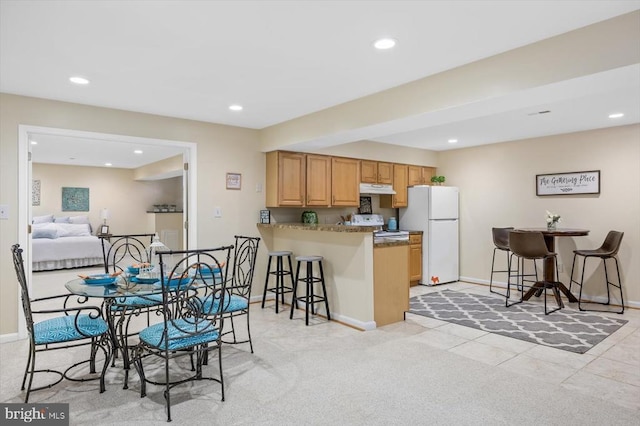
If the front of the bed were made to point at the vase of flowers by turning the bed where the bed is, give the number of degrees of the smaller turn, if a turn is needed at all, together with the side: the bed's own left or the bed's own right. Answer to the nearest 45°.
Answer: approximately 45° to the bed's own left

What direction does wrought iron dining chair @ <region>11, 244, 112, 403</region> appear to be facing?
to the viewer's right

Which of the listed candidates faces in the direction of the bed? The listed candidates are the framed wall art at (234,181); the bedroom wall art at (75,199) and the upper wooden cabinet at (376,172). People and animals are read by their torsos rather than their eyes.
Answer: the bedroom wall art

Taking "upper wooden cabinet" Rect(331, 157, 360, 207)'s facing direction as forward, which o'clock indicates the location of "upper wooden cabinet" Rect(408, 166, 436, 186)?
"upper wooden cabinet" Rect(408, 166, 436, 186) is roughly at 9 o'clock from "upper wooden cabinet" Rect(331, 157, 360, 207).

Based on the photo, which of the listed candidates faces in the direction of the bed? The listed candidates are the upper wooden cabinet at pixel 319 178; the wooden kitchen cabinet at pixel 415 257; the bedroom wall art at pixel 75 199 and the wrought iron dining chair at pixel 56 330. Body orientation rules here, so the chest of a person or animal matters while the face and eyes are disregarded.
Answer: the bedroom wall art

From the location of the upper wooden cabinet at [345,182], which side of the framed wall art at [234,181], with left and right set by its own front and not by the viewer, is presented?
left

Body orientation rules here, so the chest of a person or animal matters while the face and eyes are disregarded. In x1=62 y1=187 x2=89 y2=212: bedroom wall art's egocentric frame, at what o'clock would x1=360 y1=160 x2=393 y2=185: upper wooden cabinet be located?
The upper wooden cabinet is roughly at 11 o'clock from the bedroom wall art.

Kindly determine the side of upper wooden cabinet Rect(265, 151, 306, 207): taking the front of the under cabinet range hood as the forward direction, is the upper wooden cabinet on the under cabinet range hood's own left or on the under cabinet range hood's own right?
on the under cabinet range hood's own right

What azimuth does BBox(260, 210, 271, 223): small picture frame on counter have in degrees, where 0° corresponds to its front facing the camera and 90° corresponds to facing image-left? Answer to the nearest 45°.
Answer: approximately 0°
